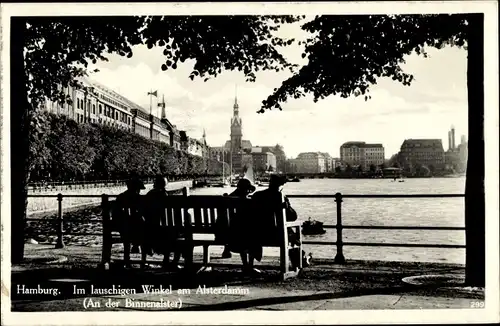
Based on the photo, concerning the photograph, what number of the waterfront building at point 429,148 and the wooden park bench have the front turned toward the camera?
1

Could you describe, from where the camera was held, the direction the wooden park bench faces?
facing away from the viewer and to the right of the viewer

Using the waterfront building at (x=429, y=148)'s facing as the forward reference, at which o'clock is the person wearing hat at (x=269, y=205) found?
The person wearing hat is roughly at 1 o'clock from the waterfront building.

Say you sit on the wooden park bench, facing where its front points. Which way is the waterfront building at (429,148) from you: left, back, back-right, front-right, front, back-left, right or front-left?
front

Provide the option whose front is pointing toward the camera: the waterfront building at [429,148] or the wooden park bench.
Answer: the waterfront building

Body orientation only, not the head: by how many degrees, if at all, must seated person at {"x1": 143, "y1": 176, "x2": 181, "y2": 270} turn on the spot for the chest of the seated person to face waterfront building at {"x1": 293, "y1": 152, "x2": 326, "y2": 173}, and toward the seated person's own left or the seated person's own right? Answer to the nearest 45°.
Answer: approximately 45° to the seated person's own left

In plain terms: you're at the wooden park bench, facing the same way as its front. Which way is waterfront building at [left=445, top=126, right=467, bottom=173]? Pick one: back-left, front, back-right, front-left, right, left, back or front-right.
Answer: front-right

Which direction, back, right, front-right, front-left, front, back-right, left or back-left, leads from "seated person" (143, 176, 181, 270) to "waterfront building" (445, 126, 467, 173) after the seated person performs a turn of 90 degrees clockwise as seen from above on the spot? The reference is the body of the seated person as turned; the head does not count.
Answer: left

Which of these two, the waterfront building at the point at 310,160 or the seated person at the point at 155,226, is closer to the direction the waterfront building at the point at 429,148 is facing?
the seated person

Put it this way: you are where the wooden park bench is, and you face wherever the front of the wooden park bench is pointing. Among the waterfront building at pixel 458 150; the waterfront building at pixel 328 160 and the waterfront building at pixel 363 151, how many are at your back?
0

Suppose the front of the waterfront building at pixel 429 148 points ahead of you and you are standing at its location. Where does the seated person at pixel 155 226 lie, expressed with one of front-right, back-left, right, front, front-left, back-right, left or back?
front-right

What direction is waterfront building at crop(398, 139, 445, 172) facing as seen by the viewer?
toward the camera

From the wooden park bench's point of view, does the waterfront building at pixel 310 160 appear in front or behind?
in front

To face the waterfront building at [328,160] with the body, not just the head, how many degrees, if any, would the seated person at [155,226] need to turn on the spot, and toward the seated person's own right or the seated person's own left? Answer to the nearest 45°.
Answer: approximately 45° to the seated person's own left

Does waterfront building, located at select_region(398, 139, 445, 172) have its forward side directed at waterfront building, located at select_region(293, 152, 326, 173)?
no
